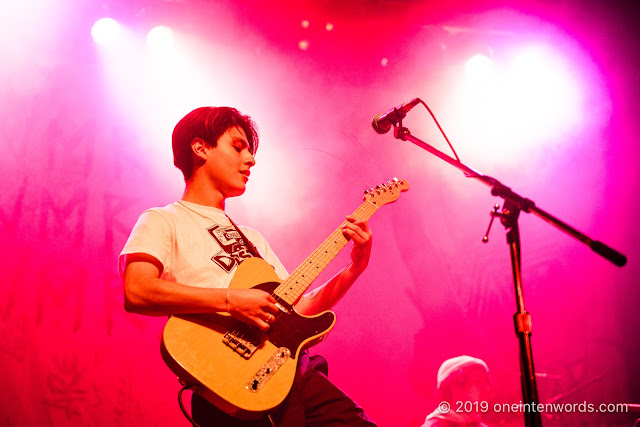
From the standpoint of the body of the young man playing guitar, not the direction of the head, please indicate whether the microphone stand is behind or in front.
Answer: in front

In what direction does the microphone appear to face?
to the viewer's left

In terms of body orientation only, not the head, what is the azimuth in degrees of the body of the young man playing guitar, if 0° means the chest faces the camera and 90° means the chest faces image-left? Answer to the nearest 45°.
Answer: approximately 315°

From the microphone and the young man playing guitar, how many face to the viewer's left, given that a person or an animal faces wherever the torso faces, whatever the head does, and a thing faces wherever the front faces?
1

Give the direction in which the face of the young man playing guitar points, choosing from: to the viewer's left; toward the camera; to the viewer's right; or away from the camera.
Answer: to the viewer's right
